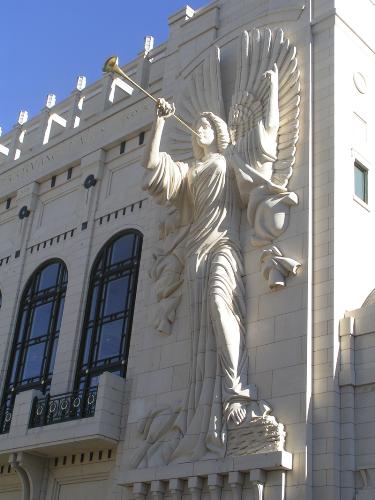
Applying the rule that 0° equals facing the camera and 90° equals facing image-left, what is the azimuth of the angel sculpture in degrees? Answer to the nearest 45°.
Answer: approximately 45°
